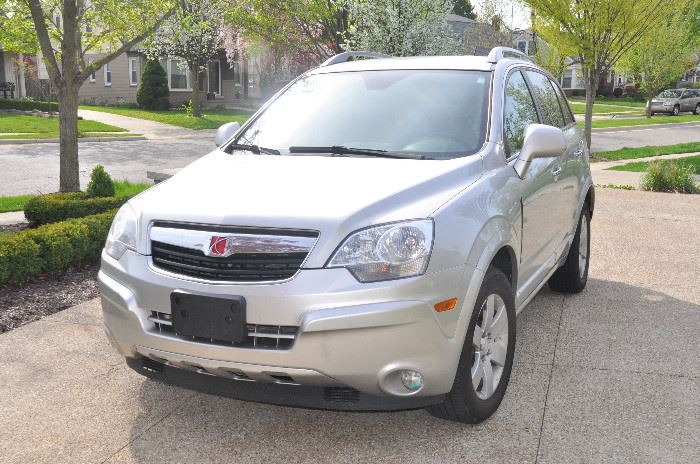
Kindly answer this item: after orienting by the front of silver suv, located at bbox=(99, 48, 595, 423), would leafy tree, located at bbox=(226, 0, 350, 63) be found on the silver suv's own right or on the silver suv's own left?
on the silver suv's own right

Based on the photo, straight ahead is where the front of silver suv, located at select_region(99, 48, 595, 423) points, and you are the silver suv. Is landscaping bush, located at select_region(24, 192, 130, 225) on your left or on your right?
on your right

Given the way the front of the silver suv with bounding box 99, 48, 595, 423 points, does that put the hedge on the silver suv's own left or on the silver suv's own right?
on the silver suv's own right

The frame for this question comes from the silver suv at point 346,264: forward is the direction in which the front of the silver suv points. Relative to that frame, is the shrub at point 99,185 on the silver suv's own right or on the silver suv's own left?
on the silver suv's own right

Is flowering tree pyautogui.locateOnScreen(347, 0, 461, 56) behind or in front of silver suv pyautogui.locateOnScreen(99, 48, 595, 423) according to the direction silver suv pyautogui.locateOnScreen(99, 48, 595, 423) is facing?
behind

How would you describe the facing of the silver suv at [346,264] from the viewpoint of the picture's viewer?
facing the viewer and to the left of the viewer

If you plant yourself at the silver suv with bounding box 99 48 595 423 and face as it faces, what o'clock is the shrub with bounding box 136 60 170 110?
The shrub is roughly at 4 o'clock from the silver suv.
